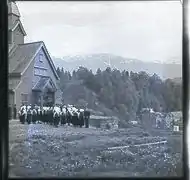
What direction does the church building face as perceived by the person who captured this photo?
facing the viewer and to the right of the viewer
